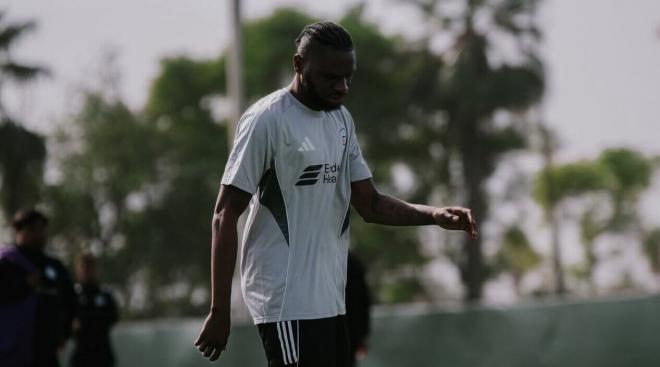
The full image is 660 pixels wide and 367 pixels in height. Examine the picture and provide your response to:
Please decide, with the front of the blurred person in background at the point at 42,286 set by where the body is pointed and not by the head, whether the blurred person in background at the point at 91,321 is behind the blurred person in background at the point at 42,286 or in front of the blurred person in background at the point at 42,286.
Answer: behind

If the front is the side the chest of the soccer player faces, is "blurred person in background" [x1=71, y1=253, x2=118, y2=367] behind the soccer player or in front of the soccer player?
behind

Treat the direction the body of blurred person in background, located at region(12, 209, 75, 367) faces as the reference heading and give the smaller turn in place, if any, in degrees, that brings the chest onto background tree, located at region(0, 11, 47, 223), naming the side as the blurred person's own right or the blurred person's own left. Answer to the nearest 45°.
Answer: approximately 135° to the blurred person's own right

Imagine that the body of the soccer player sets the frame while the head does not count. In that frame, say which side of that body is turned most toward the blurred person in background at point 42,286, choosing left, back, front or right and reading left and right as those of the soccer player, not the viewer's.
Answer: back

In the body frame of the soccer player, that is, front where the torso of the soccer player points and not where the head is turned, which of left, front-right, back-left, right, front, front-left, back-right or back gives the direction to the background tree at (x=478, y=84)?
back-left
